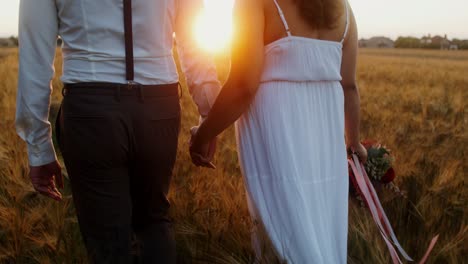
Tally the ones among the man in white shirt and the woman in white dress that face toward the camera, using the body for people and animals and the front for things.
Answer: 0

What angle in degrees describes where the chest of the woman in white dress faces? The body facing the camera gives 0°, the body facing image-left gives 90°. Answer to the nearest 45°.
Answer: approximately 135°

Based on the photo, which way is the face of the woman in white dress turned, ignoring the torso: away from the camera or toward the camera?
away from the camera

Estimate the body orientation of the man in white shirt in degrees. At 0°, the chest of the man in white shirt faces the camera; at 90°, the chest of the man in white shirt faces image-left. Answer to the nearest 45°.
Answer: approximately 180°
